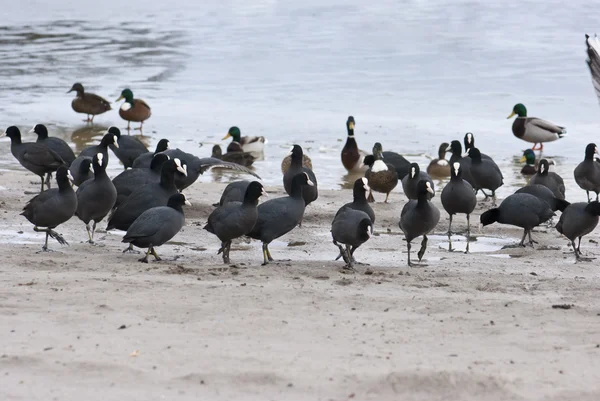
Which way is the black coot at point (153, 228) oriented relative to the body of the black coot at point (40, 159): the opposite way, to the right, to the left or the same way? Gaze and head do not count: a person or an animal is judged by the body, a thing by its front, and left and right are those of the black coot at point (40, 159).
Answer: the opposite way

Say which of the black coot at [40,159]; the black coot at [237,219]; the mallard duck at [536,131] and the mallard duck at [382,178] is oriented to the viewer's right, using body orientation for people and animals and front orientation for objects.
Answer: the black coot at [237,219]

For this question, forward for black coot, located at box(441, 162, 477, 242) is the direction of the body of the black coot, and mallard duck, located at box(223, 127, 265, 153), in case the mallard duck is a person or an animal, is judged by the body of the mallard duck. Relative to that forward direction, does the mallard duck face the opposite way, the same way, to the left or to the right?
to the right

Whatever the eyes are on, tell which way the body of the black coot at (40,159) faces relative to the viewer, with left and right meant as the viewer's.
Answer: facing to the left of the viewer

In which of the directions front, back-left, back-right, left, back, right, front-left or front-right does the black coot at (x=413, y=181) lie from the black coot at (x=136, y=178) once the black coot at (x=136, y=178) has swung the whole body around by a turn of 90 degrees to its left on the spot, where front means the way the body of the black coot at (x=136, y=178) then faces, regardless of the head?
right

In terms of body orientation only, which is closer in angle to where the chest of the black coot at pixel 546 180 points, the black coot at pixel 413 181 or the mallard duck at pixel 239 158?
the black coot

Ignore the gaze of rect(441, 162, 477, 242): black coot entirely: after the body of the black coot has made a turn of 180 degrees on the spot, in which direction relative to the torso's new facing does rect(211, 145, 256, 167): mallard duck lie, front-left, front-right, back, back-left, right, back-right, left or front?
front-left

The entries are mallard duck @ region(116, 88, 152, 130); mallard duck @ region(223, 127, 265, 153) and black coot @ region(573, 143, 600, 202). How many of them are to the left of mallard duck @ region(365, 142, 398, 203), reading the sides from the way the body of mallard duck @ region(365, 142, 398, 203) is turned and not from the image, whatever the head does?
1

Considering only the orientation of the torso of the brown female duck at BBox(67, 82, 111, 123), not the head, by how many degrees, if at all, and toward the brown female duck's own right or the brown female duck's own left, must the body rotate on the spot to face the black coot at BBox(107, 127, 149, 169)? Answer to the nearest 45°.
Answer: approximately 90° to the brown female duck's own left

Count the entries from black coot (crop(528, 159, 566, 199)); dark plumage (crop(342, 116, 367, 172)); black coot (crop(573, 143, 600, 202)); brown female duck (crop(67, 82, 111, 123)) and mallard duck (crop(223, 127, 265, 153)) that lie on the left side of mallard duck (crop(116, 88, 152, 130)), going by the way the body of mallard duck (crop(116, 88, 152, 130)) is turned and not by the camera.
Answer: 4

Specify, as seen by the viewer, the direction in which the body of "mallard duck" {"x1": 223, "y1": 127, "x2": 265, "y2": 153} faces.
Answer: to the viewer's left

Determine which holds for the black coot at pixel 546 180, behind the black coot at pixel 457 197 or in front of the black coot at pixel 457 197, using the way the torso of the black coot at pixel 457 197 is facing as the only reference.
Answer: behind

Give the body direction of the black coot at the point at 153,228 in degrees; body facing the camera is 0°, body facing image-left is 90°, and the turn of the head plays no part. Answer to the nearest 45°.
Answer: approximately 270°

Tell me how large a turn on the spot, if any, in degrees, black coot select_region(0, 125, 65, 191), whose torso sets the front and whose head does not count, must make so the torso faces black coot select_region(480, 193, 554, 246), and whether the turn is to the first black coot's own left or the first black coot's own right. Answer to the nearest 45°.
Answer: approximately 135° to the first black coot's own left

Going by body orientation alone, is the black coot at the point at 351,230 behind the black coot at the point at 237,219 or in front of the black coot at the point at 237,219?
in front
